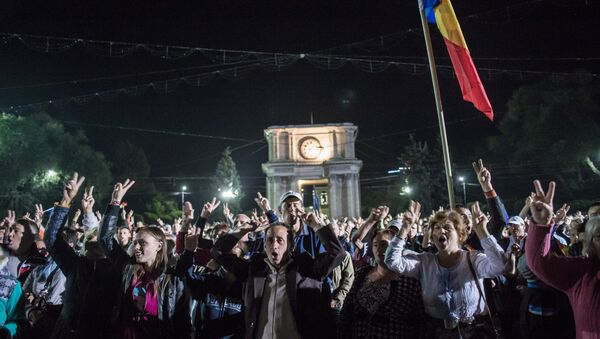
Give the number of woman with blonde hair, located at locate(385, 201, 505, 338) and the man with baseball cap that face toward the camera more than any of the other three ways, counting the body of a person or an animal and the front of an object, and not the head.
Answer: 2

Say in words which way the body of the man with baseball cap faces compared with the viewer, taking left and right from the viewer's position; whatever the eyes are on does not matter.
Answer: facing the viewer

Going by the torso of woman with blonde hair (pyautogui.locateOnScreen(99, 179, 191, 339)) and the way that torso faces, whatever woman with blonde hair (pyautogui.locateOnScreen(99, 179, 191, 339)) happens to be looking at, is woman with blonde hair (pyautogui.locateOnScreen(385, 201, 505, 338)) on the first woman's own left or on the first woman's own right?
on the first woman's own left

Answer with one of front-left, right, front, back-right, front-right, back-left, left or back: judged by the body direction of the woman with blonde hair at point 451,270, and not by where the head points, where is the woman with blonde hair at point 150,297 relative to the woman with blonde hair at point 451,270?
right

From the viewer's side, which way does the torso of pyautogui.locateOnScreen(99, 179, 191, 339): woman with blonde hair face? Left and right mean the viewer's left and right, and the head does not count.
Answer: facing the viewer and to the left of the viewer

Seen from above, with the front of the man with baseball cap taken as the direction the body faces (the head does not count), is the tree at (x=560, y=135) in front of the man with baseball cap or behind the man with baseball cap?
behind

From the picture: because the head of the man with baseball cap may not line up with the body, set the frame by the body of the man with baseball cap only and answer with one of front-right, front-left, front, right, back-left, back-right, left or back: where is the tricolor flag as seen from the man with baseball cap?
back-left

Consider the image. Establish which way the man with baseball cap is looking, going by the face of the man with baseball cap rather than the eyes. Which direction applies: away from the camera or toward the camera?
toward the camera

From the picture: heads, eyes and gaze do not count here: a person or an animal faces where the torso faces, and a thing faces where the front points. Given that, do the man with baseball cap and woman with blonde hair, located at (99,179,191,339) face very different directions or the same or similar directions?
same or similar directions

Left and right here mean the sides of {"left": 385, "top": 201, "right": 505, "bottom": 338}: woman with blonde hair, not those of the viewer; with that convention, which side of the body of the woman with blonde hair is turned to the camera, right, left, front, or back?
front

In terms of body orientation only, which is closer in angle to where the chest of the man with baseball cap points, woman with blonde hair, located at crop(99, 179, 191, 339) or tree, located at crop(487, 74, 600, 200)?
the woman with blonde hair

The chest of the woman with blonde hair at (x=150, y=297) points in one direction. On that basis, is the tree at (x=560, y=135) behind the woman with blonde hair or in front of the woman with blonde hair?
behind

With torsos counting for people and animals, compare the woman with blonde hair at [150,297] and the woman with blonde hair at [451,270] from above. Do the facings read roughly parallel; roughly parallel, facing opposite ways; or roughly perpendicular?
roughly parallel
